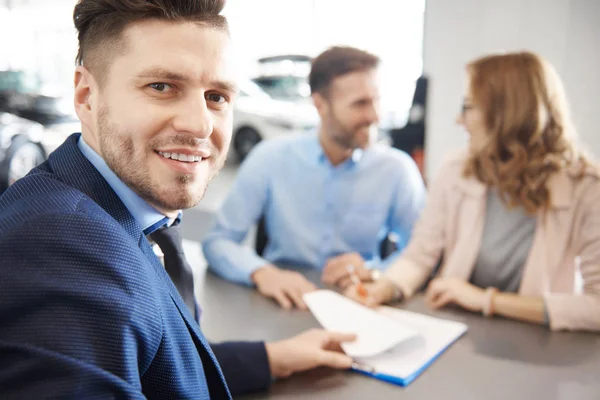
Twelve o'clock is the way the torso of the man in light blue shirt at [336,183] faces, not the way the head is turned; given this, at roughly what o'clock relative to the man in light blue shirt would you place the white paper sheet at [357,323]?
The white paper sheet is roughly at 12 o'clock from the man in light blue shirt.

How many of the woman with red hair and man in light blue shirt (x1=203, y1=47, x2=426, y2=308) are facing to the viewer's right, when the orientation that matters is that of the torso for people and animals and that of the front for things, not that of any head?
0

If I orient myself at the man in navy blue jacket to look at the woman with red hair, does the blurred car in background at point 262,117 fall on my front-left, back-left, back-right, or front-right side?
front-left

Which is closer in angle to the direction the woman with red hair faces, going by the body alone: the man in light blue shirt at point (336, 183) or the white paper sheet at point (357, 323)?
the white paper sheet

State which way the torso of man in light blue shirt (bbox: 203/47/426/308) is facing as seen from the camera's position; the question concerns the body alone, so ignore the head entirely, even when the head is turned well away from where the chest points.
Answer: toward the camera

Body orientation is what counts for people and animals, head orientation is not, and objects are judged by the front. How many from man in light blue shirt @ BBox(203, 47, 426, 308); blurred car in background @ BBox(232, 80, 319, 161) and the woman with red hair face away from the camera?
0

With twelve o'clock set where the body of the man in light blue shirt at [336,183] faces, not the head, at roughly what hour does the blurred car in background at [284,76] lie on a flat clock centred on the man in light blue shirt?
The blurred car in background is roughly at 6 o'clock from the man in light blue shirt.

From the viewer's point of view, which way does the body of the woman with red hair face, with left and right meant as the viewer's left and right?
facing the viewer and to the left of the viewer

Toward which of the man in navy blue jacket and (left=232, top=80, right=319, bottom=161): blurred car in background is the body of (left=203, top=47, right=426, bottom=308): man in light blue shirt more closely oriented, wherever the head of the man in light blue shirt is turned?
the man in navy blue jacket

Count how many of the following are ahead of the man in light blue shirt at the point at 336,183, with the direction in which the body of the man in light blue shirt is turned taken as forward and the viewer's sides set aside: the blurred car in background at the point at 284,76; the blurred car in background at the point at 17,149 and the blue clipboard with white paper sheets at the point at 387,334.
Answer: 1

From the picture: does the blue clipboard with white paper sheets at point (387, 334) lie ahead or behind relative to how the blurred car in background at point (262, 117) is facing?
ahead

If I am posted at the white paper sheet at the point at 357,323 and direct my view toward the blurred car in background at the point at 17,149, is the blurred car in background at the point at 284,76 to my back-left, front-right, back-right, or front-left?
front-right
